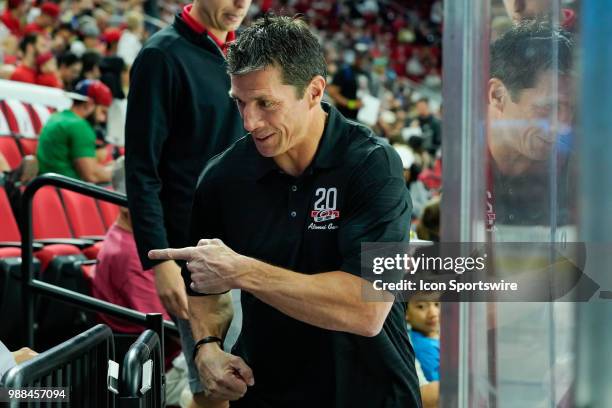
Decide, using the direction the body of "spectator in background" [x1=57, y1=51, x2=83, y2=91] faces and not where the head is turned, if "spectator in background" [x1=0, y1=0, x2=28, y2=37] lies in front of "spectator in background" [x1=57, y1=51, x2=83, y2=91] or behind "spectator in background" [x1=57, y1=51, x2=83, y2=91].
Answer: behind

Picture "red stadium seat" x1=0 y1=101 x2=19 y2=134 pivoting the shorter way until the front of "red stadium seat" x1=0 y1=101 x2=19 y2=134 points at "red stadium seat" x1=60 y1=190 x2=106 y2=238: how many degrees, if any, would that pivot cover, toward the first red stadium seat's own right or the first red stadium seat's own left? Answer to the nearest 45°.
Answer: approximately 90° to the first red stadium seat's own right

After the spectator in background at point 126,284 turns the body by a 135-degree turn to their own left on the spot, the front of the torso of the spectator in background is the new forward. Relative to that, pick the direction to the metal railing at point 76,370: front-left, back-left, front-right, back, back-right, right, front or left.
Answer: back-left

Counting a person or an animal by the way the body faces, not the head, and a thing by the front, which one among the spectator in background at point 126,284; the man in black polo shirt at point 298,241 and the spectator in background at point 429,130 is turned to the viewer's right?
the spectator in background at point 126,284

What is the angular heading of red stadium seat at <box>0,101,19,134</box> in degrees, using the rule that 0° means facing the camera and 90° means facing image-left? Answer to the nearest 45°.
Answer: approximately 270°

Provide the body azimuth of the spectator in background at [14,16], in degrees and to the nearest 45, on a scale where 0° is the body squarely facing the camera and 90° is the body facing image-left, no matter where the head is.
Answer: approximately 315°

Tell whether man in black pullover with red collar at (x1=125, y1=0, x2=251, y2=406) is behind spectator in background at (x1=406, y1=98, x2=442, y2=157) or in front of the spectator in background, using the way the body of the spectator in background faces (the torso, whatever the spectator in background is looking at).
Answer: in front

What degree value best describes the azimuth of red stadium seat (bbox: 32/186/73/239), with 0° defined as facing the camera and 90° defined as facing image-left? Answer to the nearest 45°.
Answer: approximately 315°

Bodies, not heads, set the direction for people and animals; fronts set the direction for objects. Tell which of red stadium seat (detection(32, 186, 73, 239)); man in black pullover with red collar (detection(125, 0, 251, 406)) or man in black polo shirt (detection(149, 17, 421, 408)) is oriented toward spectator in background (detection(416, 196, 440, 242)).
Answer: the red stadium seat

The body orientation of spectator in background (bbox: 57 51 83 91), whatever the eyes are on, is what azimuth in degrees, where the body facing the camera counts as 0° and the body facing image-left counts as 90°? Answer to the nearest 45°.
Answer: approximately 315°

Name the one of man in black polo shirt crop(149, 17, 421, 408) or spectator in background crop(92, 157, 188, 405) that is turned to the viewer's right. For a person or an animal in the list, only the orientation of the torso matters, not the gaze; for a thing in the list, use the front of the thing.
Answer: the spectator in background

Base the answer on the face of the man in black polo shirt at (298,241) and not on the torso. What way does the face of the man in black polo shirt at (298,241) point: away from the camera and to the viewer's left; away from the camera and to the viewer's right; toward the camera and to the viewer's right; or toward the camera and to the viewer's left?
toward the camera and to the viewer's left

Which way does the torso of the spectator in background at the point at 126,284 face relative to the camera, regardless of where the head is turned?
to the viewer's right

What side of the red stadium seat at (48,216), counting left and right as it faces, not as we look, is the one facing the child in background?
front
